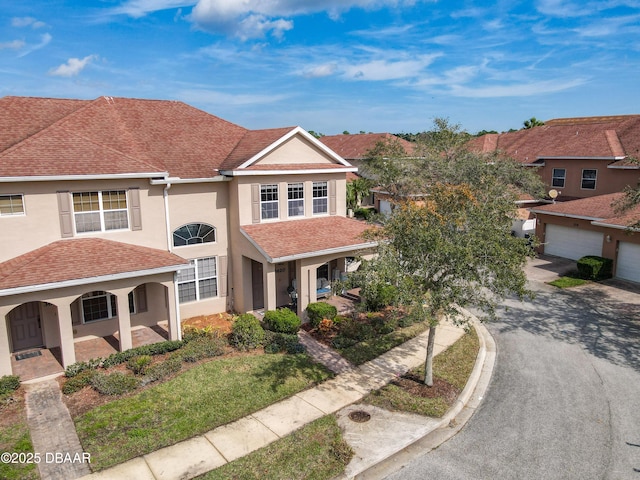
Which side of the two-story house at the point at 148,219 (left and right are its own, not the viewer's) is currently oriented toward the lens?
front

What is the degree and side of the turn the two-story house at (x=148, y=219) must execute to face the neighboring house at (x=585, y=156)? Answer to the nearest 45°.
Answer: approximately 90° to its left

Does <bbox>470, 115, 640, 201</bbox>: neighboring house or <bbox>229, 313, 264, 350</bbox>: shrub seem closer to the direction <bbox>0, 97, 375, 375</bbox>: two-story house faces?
the shrub

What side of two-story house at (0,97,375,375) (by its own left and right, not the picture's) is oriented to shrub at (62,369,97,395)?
front

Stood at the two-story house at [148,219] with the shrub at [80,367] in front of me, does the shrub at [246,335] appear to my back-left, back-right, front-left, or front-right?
front-left

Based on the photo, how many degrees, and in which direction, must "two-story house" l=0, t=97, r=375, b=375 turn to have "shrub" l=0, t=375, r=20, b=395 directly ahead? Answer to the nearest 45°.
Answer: approximately 45° to its right

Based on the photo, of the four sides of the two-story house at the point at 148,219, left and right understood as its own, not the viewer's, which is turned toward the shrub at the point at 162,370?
front

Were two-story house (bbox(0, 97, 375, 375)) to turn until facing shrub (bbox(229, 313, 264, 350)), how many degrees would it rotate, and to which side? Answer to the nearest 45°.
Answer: approximately 45° to its left

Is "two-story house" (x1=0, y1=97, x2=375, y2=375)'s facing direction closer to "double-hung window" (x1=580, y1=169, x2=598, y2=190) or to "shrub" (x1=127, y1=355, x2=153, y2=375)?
the shrub

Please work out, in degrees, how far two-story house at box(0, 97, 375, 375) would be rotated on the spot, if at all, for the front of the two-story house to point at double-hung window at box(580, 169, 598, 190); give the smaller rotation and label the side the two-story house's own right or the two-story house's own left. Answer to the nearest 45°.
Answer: approximately 90° to the two-story house's own left

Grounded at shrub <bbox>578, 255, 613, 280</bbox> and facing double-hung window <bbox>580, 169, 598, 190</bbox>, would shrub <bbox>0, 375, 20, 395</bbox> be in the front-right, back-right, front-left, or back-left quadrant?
back-left

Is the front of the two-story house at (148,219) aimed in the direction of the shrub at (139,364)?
yes
